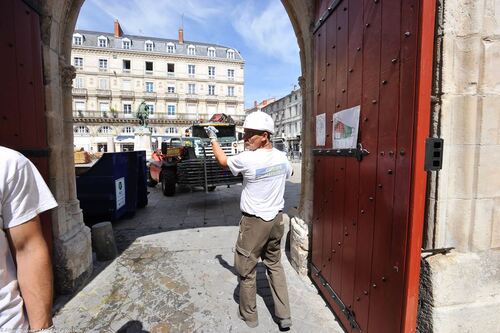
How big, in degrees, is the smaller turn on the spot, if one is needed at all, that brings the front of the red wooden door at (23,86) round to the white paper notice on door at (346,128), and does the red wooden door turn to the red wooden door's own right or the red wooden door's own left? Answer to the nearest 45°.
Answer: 0° — it already faces it

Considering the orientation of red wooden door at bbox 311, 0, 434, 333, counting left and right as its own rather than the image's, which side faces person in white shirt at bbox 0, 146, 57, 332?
front

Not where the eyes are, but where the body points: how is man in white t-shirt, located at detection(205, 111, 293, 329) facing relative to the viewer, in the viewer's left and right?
facing away from the viewer and to the left of the viewer

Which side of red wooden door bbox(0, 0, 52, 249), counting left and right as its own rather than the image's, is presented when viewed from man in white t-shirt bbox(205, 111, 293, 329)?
front

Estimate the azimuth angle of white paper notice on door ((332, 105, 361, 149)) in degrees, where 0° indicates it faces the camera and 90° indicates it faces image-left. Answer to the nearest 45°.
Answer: approximately 45°

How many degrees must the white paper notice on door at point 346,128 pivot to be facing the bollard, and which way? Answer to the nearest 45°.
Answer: approximately 45° to its right

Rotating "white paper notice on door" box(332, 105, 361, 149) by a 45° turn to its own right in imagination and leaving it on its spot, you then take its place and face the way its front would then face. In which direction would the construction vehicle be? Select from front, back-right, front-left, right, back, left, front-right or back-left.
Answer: front-right

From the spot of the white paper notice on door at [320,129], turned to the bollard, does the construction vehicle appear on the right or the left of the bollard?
right

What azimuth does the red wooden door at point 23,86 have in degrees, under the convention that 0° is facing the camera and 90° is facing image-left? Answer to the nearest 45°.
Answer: approximately 315°

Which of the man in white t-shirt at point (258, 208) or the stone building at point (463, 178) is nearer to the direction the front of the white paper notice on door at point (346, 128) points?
the man in white t-shirt

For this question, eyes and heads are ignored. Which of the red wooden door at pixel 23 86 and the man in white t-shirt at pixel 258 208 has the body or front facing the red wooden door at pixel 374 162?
the red wooden door at pixel 23 86
